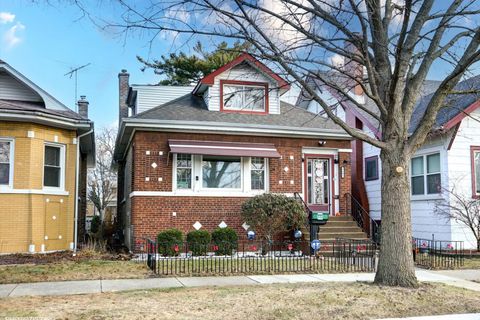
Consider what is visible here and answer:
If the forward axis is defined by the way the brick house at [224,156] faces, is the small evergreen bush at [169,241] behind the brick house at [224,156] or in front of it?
in front

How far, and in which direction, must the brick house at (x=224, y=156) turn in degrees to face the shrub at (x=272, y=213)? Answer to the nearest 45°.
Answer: approximately 45° to its left

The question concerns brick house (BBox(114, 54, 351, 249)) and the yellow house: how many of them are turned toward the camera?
2

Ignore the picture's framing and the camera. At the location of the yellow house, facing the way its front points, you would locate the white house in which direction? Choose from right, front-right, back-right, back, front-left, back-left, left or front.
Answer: left

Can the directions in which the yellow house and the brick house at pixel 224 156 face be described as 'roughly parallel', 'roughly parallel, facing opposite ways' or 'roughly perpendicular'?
roughly parallel

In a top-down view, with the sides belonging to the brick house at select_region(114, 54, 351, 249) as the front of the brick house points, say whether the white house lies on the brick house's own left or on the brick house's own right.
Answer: on the brick house's own left

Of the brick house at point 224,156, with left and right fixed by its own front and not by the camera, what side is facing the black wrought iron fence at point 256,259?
front

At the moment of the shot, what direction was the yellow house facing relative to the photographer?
facing the viewer
